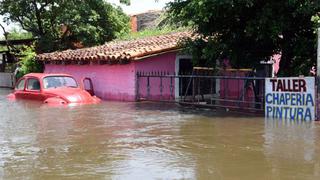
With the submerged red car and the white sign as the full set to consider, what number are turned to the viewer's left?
0

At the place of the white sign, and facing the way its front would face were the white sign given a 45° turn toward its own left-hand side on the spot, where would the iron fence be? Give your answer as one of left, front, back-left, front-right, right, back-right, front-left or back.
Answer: back

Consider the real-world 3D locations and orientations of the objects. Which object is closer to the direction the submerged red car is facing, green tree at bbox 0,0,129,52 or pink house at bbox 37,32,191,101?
the pink house

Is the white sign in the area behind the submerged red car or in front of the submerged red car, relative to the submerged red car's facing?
in front

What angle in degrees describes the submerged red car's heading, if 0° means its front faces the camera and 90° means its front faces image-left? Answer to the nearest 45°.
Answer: approximately 315°

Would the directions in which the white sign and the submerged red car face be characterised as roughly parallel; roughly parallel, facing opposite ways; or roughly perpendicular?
roughly perpendicular

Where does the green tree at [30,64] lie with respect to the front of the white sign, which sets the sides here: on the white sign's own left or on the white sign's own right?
on the white sign's own right

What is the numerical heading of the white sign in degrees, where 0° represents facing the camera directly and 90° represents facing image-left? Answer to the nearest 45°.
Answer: approximately 0°
